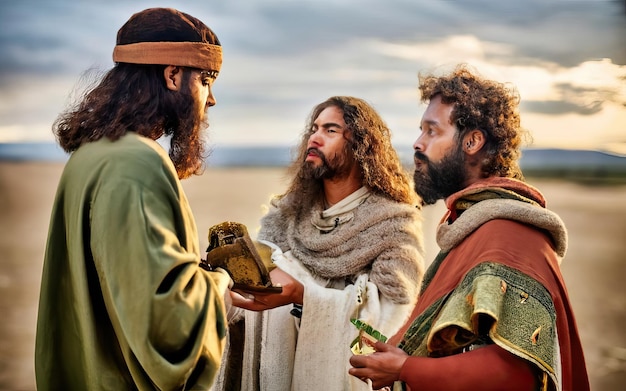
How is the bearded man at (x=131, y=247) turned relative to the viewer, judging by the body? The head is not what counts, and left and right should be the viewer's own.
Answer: facing away from the viewer and to the right of the viewer

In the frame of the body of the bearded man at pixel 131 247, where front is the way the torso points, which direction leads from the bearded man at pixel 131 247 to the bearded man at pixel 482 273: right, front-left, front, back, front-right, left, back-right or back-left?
front-right

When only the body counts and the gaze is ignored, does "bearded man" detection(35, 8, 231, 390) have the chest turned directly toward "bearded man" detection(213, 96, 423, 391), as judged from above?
yes

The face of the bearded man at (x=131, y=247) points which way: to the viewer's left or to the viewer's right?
to the viewer's right

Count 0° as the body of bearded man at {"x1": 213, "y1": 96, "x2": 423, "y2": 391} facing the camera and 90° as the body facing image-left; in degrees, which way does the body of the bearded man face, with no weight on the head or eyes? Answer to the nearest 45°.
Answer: approximately 45°

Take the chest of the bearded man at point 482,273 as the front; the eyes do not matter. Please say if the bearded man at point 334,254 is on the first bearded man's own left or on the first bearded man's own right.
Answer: on the first bearded man's own right

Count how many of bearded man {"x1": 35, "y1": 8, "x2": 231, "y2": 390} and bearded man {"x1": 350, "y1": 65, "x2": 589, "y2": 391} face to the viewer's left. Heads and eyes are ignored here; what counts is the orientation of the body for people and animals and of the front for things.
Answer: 1

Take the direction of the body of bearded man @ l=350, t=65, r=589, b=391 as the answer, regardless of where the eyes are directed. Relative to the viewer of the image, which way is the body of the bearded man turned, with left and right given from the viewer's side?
facing to the left of the viewer

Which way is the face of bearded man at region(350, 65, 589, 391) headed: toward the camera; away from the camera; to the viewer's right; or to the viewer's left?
to the viewer's left

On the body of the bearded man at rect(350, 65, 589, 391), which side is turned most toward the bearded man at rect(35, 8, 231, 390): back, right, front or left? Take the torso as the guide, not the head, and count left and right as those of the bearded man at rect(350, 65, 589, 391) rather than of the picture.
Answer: front
